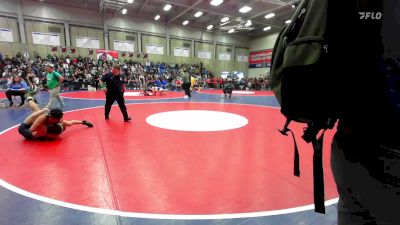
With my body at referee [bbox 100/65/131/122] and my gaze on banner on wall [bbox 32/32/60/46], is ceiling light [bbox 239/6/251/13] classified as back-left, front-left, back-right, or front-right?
front-right

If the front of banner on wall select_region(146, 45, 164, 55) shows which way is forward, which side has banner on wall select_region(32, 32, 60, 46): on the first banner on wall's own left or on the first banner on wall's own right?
on the first banner on wall's own right

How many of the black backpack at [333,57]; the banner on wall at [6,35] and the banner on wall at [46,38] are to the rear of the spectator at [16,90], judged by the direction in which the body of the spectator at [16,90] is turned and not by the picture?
2

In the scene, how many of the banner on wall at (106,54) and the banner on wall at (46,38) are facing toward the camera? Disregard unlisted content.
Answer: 2

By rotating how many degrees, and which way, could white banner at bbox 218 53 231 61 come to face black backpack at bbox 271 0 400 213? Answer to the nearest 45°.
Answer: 0° — it already faces it

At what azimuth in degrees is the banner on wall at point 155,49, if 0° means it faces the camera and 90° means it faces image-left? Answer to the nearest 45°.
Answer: approximately 0°

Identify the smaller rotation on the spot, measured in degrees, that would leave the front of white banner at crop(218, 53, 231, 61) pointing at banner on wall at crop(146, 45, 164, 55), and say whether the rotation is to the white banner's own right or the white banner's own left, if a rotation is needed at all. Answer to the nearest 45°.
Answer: approximately 45° to the white banner's own right

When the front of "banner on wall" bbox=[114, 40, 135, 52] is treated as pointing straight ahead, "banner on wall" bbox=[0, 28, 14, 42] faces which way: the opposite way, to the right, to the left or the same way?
the same way

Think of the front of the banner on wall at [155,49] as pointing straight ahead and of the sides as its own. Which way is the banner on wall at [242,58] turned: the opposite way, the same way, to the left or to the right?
the same way

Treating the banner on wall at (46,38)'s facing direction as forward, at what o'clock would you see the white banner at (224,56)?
The white banner is roughly at 9 o'clock from the banner on wall.

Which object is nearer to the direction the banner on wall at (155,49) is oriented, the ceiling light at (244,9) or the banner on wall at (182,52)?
the ceiling light

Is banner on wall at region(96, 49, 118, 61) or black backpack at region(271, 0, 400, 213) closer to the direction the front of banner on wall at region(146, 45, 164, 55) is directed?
the black backpack

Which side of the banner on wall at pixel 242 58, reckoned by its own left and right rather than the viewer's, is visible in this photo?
front

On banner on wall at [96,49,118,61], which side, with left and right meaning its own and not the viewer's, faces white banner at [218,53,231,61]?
left

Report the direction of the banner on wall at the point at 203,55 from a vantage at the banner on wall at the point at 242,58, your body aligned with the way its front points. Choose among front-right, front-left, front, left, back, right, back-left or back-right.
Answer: front-right

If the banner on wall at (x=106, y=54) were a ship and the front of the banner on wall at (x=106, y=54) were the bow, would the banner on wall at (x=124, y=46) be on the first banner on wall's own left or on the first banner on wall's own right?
on the first banner on wall's own left

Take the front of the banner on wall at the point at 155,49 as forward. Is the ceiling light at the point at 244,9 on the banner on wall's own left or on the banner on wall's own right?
on the banner on wall's own left

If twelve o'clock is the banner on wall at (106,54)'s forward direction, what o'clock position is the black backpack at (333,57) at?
The black backpack is roughly at 12 o'clock from the banner on wall.

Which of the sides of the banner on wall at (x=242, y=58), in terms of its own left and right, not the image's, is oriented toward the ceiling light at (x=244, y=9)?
front

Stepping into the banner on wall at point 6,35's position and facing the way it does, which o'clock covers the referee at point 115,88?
The referee is roughly at 12 o'clock from the banner on wall.
